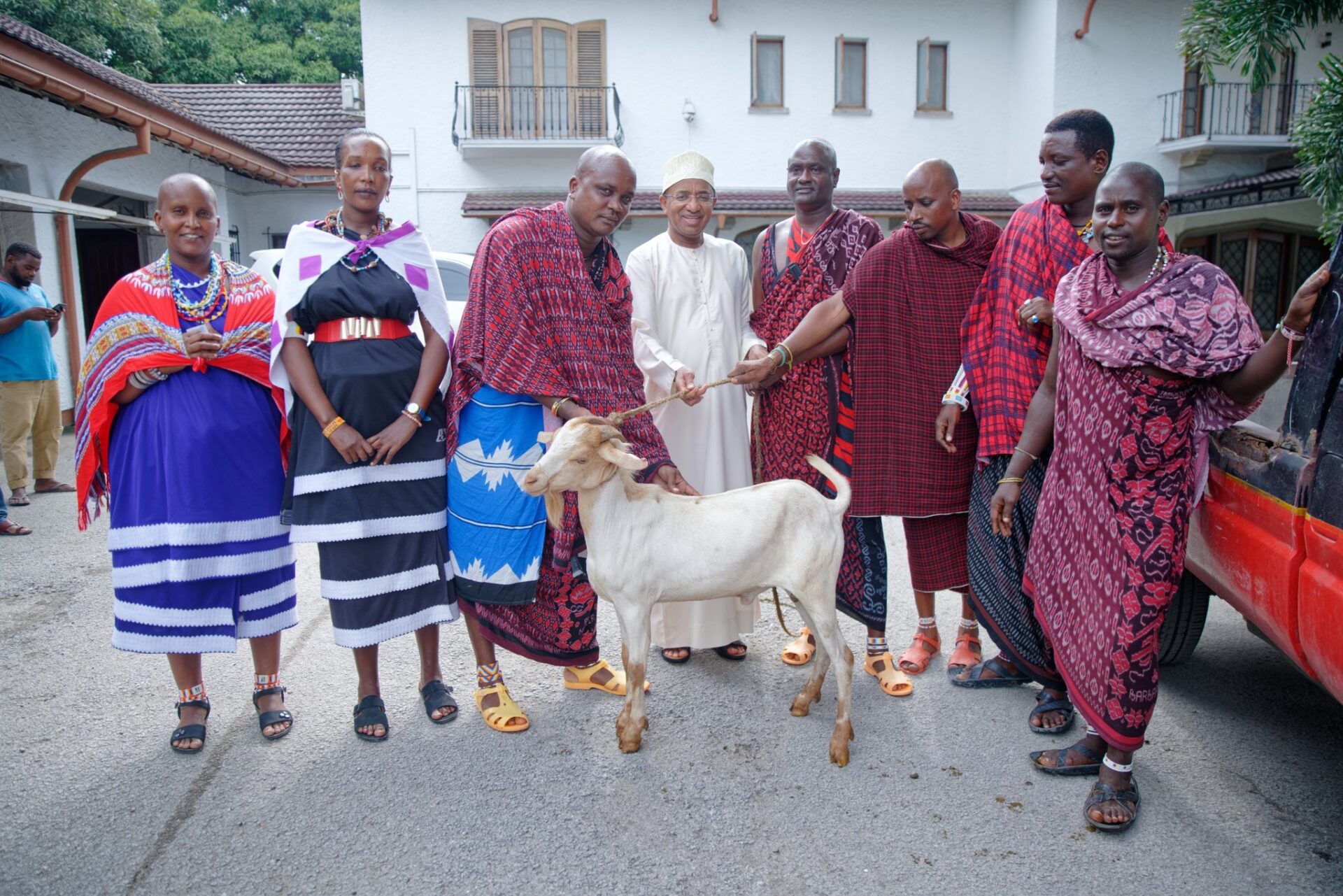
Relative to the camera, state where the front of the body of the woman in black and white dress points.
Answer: toward the camera

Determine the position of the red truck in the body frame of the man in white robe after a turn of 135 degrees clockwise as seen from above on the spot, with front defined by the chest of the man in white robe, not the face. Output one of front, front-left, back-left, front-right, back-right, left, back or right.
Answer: back

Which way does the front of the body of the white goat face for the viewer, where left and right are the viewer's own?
facing to the left of the viewer

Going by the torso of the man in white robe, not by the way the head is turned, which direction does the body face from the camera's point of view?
toward the camera

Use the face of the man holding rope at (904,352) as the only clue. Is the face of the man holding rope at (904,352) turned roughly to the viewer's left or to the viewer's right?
to the viewer's left

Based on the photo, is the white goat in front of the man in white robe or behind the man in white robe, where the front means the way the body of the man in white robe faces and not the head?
in front

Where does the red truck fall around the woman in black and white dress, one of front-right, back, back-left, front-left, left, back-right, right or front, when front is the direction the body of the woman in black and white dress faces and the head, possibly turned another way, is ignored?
front-left

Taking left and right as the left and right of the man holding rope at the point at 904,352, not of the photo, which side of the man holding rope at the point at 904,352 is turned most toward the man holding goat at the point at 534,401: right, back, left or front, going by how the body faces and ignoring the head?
front

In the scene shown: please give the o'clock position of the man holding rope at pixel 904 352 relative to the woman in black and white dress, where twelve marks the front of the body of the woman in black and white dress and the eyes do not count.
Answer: The man holding rope is roughly at 9 o'clock from the woman in black and white dress.

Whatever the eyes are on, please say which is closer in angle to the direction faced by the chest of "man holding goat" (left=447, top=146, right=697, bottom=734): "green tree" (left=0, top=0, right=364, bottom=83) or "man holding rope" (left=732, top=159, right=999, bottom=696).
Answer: the man holding rope

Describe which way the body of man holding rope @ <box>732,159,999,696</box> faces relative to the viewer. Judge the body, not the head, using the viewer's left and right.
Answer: facing the viewer and to the left of the viewer
